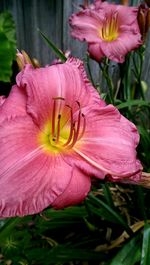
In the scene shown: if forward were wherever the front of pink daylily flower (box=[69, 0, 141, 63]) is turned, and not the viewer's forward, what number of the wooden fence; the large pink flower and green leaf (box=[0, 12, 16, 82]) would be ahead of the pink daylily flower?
1

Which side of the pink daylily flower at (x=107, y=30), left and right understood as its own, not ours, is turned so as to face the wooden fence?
back

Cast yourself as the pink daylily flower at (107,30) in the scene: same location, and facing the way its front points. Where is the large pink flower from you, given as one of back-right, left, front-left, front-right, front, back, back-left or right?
front

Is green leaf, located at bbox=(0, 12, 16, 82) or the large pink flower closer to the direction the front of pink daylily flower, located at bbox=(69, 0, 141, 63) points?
the large pink flower

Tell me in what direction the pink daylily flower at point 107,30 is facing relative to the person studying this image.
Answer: facing the viewer
